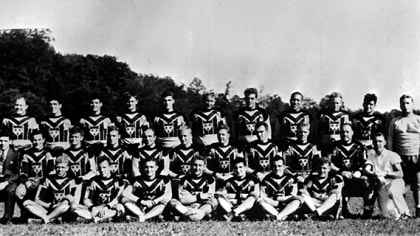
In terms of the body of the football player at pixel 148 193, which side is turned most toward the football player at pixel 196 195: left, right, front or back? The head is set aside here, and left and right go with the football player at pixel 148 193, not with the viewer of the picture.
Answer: left

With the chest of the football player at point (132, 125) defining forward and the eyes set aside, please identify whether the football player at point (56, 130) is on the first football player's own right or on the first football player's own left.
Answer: on the first football player's own right

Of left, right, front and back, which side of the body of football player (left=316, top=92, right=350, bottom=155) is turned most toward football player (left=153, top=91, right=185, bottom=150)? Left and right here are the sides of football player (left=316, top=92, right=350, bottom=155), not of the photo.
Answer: right

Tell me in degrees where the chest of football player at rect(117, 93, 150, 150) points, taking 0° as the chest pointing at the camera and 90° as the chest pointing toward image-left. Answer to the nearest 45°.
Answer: approximately 0°

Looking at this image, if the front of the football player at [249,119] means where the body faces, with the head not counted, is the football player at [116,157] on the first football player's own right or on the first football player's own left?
on the first football player's own right

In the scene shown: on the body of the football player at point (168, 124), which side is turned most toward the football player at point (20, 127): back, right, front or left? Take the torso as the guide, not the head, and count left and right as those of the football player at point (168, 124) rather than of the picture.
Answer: right

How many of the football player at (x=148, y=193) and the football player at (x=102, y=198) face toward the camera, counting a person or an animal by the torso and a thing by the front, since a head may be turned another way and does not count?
2

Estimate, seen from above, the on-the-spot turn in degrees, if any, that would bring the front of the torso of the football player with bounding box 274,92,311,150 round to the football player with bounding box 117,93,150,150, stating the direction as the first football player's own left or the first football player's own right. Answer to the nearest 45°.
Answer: approximately 90° to the first football player's own right
